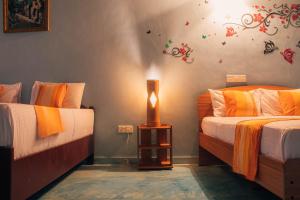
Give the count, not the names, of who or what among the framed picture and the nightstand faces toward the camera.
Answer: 2

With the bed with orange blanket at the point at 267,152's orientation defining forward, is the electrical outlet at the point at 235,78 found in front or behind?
behind

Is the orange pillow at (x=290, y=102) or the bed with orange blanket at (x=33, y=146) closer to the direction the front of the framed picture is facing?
the bed with orange blanket

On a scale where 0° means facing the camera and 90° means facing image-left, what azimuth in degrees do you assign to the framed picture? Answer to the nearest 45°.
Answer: approximately 0°

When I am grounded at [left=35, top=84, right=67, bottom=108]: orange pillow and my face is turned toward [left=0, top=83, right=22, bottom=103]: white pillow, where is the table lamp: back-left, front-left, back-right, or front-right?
back-right

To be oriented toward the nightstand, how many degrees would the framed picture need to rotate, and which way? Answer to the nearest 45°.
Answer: approximately 45° to its left

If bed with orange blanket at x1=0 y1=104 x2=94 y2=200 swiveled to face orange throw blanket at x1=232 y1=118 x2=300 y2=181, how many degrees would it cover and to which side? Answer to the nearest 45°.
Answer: approximately 135° to its left

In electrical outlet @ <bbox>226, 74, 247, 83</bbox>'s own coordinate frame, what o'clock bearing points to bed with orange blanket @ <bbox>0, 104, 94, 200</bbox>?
The bed with orange blanket is roughly at 1 o'clock from the electrical outlet.

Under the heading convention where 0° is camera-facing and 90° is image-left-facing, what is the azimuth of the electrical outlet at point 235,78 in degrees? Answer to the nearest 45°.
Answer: approximately 0°
